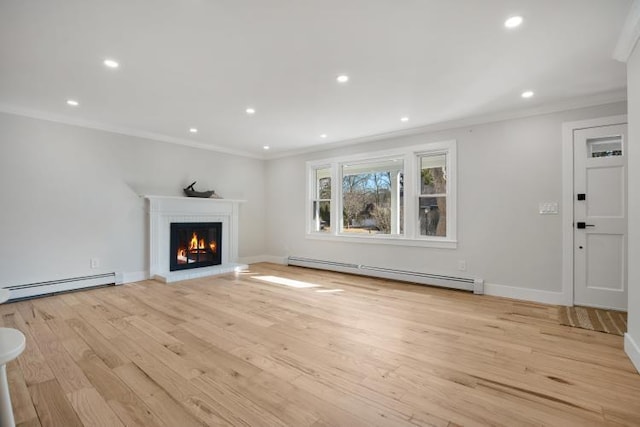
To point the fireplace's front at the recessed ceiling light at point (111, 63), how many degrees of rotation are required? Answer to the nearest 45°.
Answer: approximately 45° to its right

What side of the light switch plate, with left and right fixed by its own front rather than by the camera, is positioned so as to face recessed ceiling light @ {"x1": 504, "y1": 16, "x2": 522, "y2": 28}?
front

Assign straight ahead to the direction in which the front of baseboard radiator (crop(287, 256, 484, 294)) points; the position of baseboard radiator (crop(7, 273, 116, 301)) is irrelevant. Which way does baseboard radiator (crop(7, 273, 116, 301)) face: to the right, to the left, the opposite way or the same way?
to the left

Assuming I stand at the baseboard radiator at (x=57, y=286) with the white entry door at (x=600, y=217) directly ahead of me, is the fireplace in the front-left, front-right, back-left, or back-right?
front-left

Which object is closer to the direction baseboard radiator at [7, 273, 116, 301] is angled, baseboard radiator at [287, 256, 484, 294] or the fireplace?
the baseboard radiator

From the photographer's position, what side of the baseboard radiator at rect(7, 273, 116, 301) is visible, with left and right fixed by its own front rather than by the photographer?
front

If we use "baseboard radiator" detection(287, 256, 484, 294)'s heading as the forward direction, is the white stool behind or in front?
in front

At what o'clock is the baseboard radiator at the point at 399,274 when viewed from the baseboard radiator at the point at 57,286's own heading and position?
the baseboard radiator at the point at 399,274 is roughly at 10 o'clock from the baseboard radiator at the point at 57,286.

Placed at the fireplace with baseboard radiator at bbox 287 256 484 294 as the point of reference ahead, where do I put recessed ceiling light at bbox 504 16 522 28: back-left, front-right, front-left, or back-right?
front-right

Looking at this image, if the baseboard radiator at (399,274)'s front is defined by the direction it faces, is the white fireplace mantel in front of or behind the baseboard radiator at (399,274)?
in front

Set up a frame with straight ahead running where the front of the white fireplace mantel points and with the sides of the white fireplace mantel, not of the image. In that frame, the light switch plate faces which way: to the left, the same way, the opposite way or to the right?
to the right

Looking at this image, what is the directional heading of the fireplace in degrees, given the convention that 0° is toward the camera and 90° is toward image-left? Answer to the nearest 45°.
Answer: approximately 315°

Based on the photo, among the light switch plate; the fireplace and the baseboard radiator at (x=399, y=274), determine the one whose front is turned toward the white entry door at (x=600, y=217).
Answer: the fireplace

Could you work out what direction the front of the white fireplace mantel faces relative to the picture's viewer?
facing the viewer and to the right of the viewer

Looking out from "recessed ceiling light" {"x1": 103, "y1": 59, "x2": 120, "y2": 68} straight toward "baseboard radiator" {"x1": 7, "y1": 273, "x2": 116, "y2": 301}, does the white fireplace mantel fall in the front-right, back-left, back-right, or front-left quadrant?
front-right

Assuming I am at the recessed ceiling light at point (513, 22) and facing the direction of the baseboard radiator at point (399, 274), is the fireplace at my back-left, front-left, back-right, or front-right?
front-left

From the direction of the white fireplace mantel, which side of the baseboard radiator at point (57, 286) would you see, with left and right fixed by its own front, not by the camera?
left

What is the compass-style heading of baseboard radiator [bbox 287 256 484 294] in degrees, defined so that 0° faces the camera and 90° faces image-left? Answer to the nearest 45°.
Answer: approximately 45°
